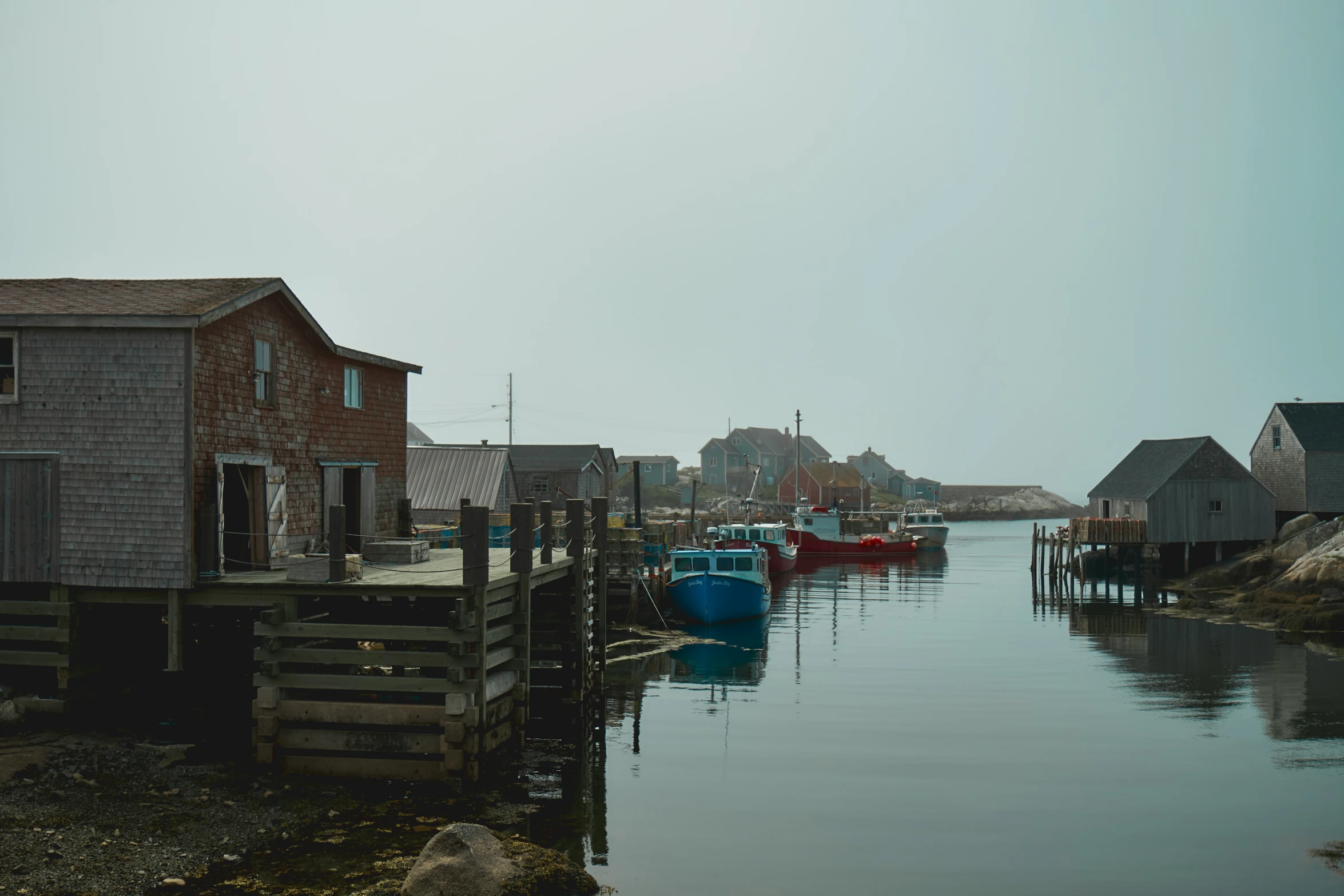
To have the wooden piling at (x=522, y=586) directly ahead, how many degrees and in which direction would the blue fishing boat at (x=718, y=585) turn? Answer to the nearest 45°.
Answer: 0° — it already faces it

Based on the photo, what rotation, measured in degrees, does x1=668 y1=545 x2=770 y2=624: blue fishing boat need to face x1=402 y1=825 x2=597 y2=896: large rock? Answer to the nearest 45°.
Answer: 0° — it already faces it

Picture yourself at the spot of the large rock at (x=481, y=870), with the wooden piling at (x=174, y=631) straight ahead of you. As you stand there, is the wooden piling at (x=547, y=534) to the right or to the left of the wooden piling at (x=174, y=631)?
right

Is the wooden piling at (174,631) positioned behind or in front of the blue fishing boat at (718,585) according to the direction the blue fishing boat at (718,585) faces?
in front

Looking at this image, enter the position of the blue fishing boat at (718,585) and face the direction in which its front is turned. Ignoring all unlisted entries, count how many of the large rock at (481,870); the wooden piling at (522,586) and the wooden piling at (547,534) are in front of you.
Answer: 3

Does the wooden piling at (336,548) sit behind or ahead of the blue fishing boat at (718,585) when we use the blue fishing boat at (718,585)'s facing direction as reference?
ahead

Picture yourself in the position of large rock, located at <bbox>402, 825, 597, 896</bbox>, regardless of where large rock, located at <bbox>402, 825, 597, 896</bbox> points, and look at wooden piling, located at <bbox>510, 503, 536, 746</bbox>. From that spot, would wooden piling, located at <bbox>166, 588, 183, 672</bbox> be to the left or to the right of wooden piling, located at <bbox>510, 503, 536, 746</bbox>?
left

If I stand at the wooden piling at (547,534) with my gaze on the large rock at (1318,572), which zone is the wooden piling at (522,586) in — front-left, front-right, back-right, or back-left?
back-right

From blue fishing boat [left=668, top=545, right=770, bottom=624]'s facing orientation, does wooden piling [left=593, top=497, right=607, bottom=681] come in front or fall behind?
in front

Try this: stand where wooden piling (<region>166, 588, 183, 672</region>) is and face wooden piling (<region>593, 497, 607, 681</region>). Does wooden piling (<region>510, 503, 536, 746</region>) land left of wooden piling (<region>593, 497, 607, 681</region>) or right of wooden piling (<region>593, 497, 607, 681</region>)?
right
